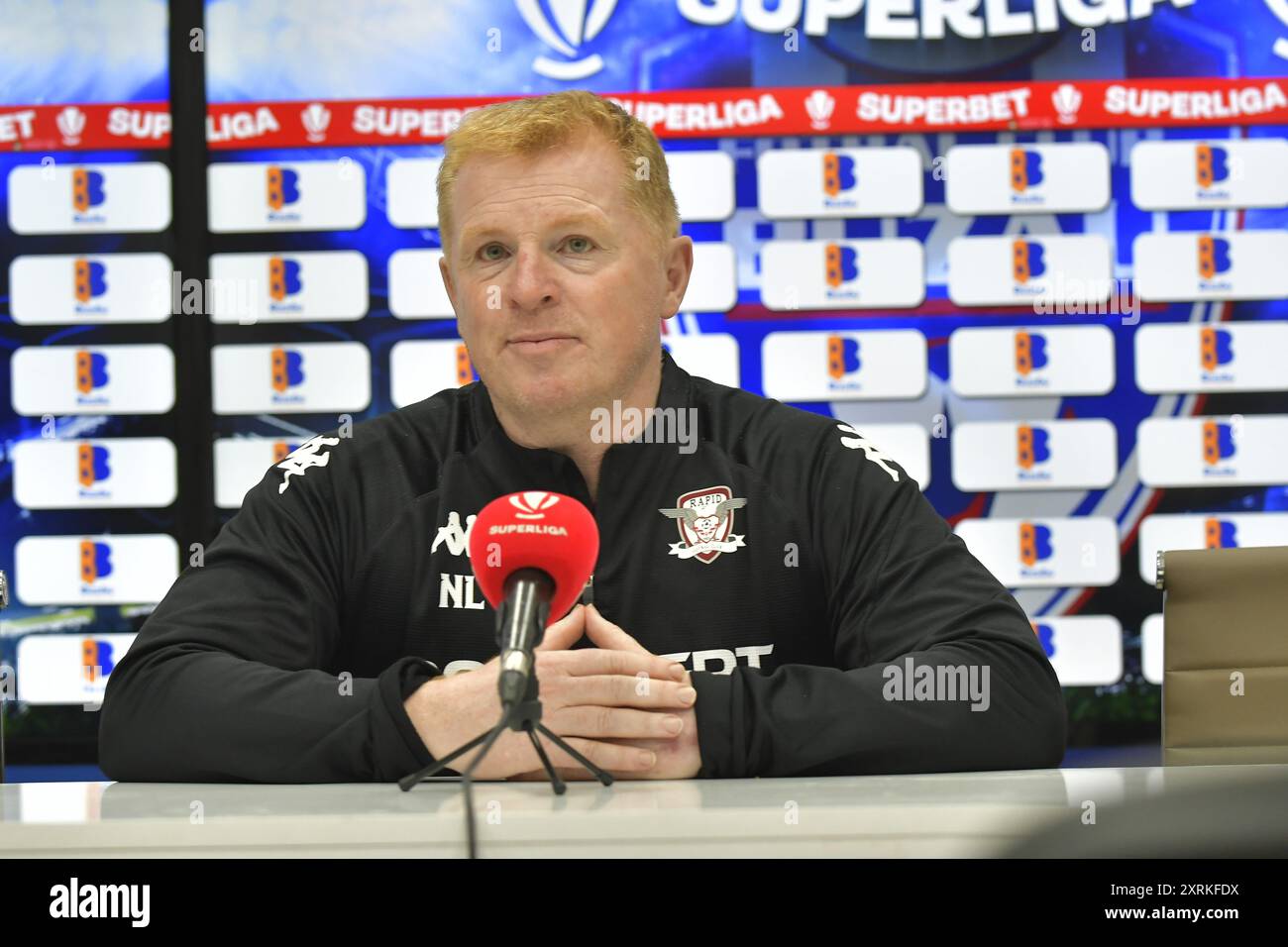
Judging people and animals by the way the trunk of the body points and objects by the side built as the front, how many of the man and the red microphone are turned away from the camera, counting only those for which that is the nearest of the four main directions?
1

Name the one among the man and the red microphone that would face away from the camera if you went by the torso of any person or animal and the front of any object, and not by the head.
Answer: the red microphone

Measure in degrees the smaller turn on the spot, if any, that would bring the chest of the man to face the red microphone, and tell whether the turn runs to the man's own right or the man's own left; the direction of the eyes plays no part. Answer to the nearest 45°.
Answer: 0° — they already face it

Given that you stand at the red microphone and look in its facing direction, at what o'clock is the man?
The man is roughly at 12 o'clock from the red microphone.

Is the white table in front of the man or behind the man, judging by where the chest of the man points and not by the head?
in front

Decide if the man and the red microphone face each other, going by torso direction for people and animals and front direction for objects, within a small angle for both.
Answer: yes

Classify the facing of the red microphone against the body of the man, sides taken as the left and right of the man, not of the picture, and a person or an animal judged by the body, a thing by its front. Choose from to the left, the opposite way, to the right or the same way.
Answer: the opposite way

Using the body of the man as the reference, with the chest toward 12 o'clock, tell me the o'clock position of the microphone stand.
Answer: The microphone stand is roughly at 12 o'clock from the man.

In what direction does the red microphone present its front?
away from the camera

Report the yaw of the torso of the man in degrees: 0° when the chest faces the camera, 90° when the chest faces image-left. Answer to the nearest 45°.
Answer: approximately 0°
